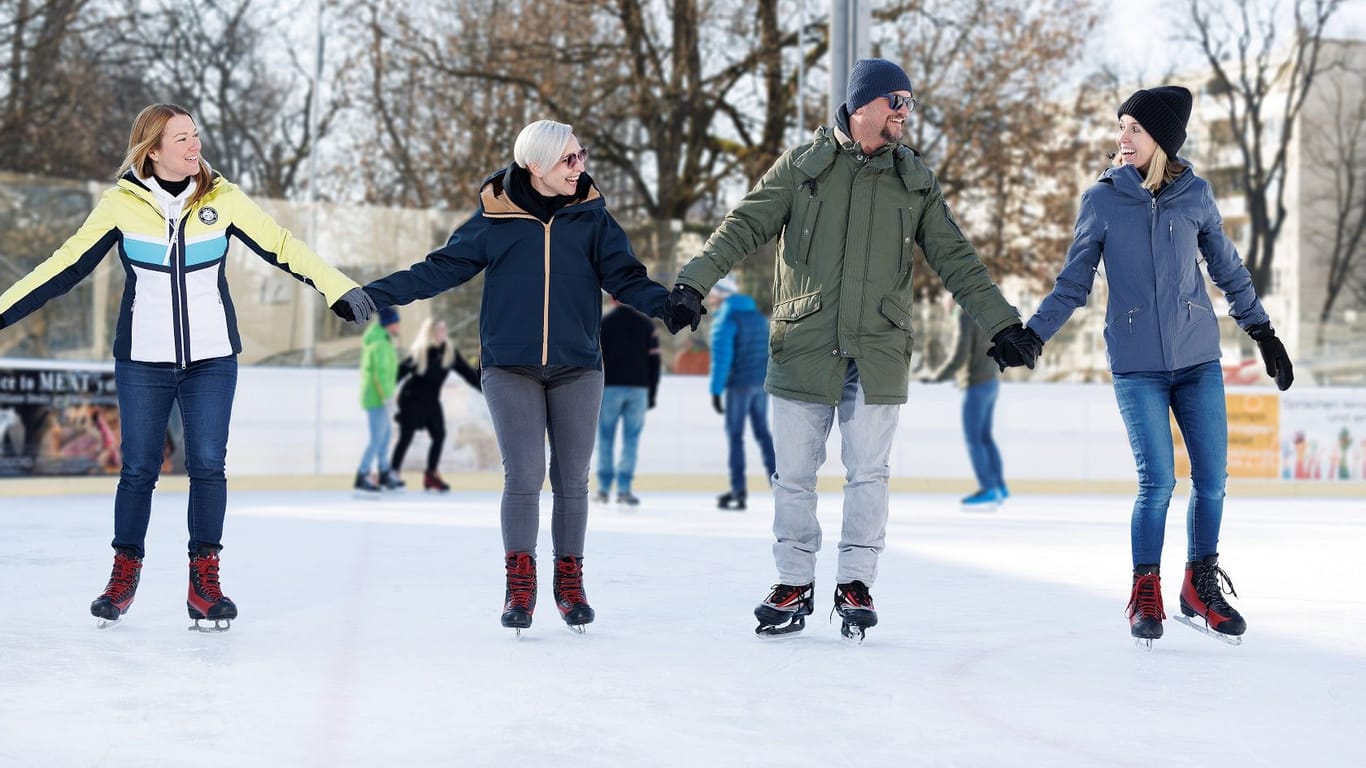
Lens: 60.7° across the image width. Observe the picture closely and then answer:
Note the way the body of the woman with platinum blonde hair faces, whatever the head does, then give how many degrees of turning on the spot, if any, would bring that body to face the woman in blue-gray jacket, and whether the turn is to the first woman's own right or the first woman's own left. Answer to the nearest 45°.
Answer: approximately 90° to the first woman's own left

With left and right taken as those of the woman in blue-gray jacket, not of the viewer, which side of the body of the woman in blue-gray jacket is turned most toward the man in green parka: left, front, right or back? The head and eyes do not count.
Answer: right

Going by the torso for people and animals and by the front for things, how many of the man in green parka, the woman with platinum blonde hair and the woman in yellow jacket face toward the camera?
3

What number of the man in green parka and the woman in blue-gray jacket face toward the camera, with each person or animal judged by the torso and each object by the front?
2

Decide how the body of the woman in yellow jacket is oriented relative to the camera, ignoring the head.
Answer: toward the camera

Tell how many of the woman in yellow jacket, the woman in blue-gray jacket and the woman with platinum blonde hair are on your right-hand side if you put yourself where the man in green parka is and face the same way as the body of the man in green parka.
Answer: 2

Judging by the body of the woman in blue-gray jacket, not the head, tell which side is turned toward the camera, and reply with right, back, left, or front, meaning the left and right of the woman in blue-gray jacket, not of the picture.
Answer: front

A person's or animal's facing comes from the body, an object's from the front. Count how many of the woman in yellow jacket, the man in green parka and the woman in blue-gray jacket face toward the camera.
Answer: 3

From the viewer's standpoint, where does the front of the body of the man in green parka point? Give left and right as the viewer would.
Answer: facing the viewer

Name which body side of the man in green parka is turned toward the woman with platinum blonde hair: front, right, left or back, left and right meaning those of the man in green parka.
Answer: right

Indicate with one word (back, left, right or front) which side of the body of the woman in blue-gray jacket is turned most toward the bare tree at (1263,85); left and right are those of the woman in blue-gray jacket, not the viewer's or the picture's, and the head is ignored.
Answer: back

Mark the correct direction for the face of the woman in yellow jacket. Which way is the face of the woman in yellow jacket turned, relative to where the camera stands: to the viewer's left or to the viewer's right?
to the viewer's right
